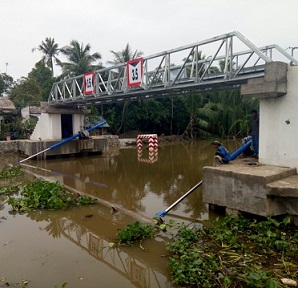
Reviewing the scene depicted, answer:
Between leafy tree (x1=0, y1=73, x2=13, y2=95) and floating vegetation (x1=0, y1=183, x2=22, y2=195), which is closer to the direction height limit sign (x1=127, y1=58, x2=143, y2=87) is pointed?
the floating vegetation

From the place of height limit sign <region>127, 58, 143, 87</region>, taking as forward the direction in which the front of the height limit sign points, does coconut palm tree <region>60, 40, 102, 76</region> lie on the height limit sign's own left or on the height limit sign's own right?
on the height limit sign's own right

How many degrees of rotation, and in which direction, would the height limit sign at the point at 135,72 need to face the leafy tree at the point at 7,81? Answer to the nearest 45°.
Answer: approximately 90° to its right

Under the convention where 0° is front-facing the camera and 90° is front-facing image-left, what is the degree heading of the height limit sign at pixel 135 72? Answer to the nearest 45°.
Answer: approximately 45°

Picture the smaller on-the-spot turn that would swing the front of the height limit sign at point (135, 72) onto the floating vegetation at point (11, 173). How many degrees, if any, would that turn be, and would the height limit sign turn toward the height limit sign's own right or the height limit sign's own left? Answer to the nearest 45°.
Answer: approximately 45° to the height limit sign's own right

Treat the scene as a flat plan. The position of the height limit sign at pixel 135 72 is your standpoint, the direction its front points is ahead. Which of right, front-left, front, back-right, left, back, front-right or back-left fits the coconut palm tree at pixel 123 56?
back-right

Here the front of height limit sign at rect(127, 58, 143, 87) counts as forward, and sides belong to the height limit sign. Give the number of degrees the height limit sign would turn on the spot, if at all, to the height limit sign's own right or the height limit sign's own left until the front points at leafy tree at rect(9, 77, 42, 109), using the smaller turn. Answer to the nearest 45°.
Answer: approximately 90° to the height limit sign's own right

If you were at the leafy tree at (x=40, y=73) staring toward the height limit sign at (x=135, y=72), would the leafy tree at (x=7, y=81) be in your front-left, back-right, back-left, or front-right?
back-right

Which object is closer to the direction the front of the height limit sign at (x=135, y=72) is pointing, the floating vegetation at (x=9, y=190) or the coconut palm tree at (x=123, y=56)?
the floating vegetation

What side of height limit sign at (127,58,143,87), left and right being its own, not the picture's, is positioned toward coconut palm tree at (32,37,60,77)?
right

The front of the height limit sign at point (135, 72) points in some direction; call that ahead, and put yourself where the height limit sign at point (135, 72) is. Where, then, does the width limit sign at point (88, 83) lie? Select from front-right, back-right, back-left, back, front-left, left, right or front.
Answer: right

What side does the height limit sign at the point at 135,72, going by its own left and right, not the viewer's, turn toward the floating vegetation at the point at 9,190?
front
